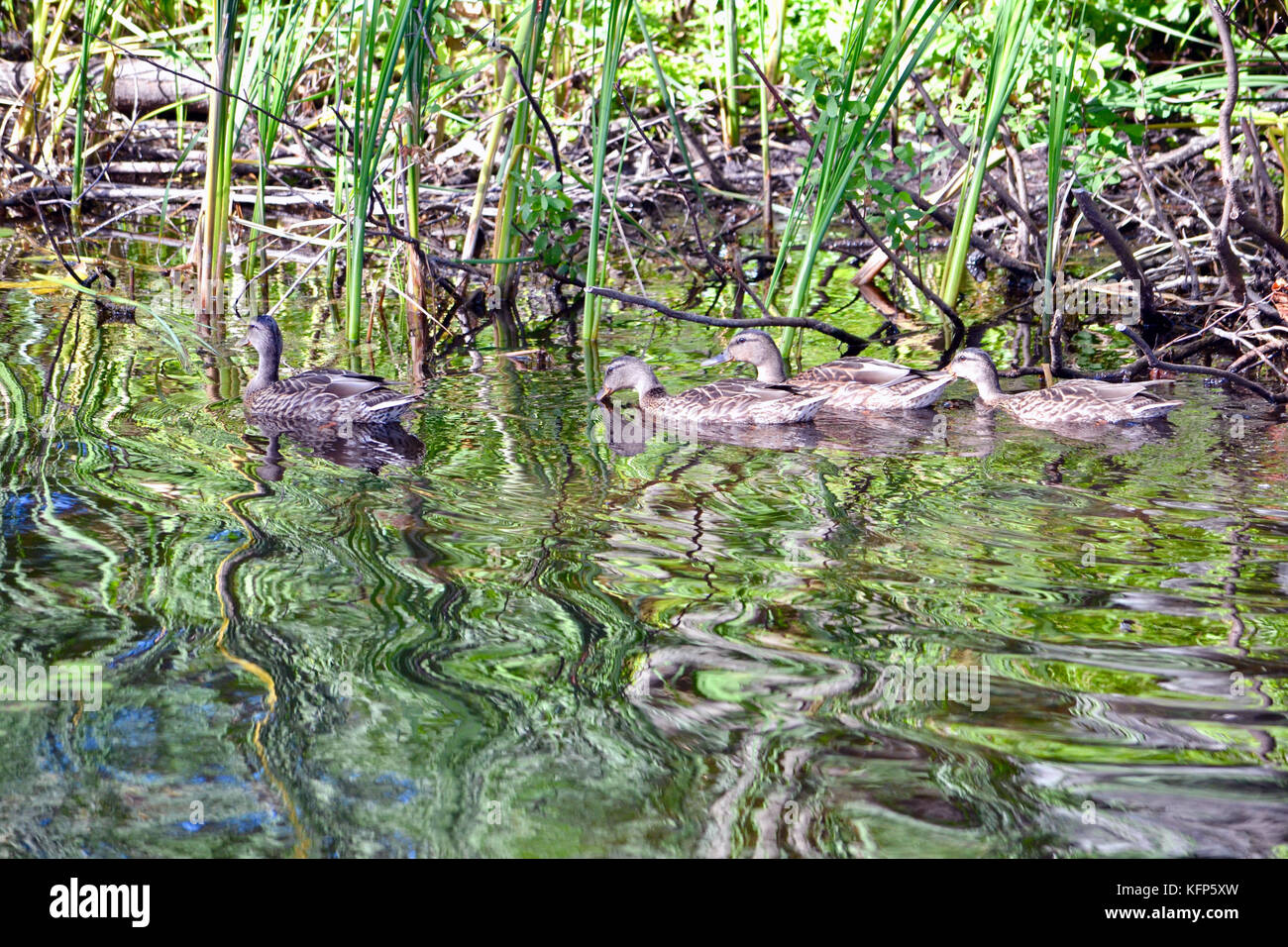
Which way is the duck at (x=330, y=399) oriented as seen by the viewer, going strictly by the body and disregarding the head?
to the viewer's left

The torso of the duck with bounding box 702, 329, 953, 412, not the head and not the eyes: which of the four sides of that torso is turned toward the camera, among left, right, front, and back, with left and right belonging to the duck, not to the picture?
left

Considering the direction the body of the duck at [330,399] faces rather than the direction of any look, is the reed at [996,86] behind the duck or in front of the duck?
behind

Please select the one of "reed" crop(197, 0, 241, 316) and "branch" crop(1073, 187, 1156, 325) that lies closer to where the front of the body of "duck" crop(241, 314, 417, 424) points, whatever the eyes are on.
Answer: the reed

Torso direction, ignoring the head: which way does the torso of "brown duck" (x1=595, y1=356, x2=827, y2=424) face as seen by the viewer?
to the viewer's left

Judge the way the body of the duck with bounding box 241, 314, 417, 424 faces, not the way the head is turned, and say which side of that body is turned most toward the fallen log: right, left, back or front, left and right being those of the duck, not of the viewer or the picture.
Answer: right

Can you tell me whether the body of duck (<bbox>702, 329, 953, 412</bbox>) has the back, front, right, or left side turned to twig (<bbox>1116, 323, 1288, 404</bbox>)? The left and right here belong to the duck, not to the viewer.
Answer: back

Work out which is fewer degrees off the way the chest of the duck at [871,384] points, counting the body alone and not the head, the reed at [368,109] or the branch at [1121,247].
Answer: the reed
